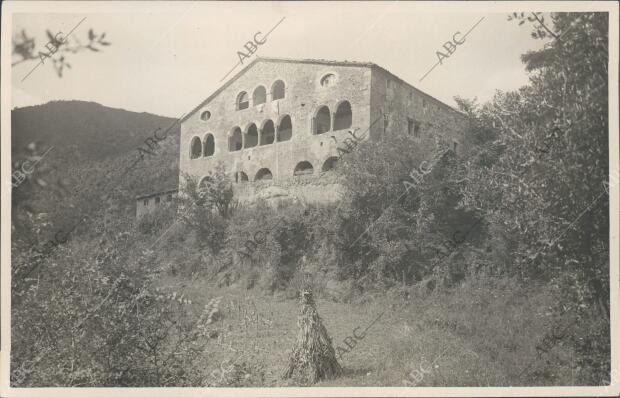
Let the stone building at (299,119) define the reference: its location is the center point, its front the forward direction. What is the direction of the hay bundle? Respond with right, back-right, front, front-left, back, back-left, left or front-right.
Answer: front-left

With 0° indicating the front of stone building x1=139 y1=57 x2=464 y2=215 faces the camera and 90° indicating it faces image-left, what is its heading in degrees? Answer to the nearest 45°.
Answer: approximately 45°
